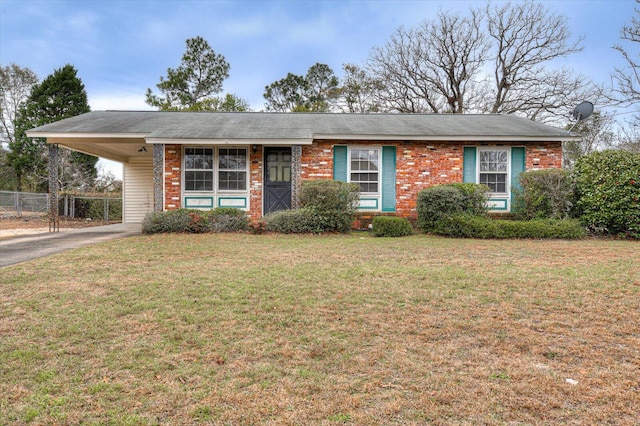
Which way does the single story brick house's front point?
toward the camera

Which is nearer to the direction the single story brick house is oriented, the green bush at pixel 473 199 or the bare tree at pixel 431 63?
the green bush

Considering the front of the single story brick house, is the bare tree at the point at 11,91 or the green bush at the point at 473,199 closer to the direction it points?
the green bush

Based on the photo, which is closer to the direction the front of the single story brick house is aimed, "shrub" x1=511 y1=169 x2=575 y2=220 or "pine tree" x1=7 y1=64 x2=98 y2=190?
the shrub

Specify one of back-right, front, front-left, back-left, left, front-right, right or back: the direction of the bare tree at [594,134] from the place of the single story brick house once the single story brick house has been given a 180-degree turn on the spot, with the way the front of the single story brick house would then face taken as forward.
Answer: front-right

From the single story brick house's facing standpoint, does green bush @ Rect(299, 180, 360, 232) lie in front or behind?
in front

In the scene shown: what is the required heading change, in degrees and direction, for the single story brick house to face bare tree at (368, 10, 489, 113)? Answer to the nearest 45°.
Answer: approximately 135° to its left

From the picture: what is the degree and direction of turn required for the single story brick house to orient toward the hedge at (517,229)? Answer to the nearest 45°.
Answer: approximately 45° to its left

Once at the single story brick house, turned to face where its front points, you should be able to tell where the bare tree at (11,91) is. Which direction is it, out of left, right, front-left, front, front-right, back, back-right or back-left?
back-right

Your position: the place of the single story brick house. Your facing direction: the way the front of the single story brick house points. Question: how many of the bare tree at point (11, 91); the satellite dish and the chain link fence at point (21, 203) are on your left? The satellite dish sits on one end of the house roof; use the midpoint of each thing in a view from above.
1

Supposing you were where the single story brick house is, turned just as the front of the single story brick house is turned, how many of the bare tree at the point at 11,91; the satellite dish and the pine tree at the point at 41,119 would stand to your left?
1
